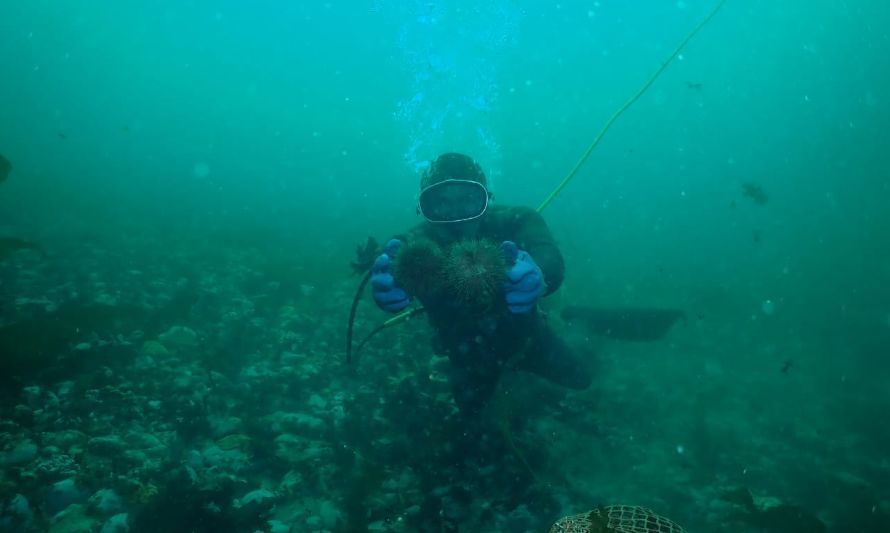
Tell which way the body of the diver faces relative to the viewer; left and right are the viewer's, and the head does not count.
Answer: facing the viewer

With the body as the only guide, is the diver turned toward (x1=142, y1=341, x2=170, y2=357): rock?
no

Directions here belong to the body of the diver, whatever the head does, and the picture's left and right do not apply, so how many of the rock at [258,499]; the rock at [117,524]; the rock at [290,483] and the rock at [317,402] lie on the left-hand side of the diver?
0

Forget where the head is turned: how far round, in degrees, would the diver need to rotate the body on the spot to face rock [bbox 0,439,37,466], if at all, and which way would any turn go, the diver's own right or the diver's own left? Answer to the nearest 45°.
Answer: approximately 90° to the diver's own right

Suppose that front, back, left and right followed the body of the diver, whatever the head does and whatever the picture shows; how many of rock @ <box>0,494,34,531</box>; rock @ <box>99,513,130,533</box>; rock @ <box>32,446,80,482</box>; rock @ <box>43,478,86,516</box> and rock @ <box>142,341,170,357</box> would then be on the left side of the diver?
0

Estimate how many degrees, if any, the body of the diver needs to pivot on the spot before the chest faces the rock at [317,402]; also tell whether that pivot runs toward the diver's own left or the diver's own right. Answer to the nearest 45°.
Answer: approximately 135° to the diver's own right

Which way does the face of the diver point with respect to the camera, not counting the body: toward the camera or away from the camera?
toward the camera

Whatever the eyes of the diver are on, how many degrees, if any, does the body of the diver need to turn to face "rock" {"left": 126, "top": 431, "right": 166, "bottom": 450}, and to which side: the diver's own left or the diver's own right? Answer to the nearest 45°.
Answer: approximately 90° to the diver's own right

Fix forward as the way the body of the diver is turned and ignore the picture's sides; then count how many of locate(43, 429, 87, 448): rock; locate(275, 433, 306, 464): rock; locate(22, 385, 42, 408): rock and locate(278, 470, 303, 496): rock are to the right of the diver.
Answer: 4

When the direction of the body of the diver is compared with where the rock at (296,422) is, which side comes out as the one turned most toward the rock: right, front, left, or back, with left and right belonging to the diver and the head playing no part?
right

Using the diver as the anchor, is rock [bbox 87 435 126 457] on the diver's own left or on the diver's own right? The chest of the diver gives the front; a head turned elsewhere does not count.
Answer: on the diver's own right

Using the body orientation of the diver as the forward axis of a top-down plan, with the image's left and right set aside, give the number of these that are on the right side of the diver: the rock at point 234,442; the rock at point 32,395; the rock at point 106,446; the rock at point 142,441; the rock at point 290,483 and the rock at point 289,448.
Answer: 6

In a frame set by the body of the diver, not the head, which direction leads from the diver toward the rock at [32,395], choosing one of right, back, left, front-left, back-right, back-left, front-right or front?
right

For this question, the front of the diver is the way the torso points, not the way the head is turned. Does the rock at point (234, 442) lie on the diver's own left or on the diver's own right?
on the diver's own right

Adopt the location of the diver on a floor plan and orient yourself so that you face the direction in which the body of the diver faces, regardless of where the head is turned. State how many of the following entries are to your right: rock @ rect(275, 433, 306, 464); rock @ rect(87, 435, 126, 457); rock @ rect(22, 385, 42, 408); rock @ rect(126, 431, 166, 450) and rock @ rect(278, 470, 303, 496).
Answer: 5

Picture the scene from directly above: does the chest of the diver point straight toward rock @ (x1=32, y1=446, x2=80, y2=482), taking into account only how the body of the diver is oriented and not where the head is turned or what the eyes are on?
no
